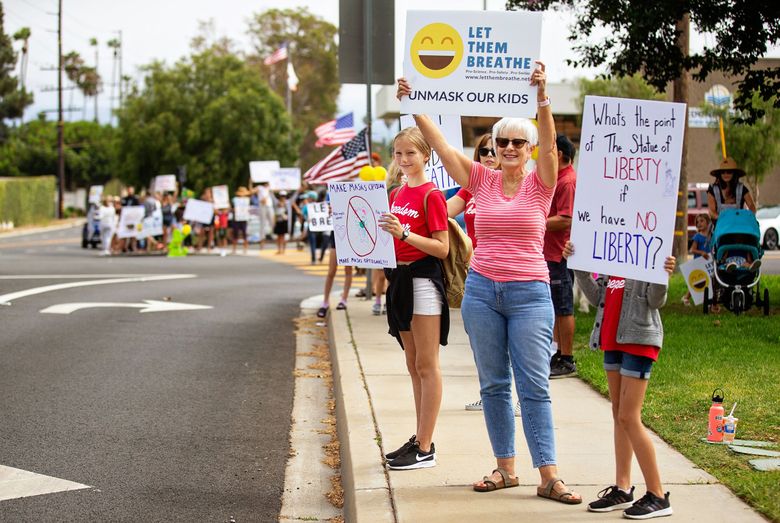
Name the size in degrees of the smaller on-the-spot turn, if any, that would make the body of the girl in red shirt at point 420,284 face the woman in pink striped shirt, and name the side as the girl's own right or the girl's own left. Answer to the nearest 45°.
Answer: approximately 90° to the girl's own left

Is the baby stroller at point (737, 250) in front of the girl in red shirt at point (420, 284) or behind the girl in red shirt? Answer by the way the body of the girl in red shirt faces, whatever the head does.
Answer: behind

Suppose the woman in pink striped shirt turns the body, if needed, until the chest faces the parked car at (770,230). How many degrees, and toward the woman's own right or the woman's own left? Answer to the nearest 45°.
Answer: approximately 180°

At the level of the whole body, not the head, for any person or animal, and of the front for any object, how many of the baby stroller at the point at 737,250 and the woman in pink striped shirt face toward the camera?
2

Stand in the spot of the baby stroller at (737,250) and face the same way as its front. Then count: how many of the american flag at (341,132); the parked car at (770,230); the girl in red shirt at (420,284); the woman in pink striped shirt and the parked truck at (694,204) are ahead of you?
2

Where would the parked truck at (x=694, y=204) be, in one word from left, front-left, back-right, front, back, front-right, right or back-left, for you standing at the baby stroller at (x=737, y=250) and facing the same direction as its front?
back

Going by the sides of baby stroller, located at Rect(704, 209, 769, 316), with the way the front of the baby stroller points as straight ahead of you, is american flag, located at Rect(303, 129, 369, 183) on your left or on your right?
on your right

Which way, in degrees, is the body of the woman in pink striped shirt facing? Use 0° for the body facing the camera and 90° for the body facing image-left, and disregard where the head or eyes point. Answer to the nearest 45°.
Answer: approximately 0°

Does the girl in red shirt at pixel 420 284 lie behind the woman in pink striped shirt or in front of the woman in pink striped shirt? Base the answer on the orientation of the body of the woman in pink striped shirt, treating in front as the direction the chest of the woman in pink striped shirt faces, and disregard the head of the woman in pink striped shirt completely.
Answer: behind
